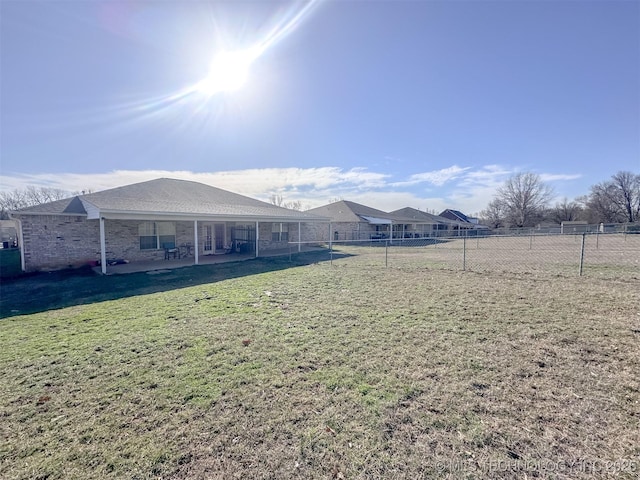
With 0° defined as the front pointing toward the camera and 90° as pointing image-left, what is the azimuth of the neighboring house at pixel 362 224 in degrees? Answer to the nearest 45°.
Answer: approximately 135°

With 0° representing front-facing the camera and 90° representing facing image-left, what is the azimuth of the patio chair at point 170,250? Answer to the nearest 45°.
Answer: approximately 315°

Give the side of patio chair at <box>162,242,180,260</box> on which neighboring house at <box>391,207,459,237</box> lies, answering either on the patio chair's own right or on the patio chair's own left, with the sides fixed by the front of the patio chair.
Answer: on the patio chair's own left

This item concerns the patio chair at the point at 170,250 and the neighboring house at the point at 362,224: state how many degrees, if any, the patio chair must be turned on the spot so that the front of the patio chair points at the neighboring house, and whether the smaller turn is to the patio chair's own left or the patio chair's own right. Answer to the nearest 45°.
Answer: approximately 90° to the patio chair's own left
